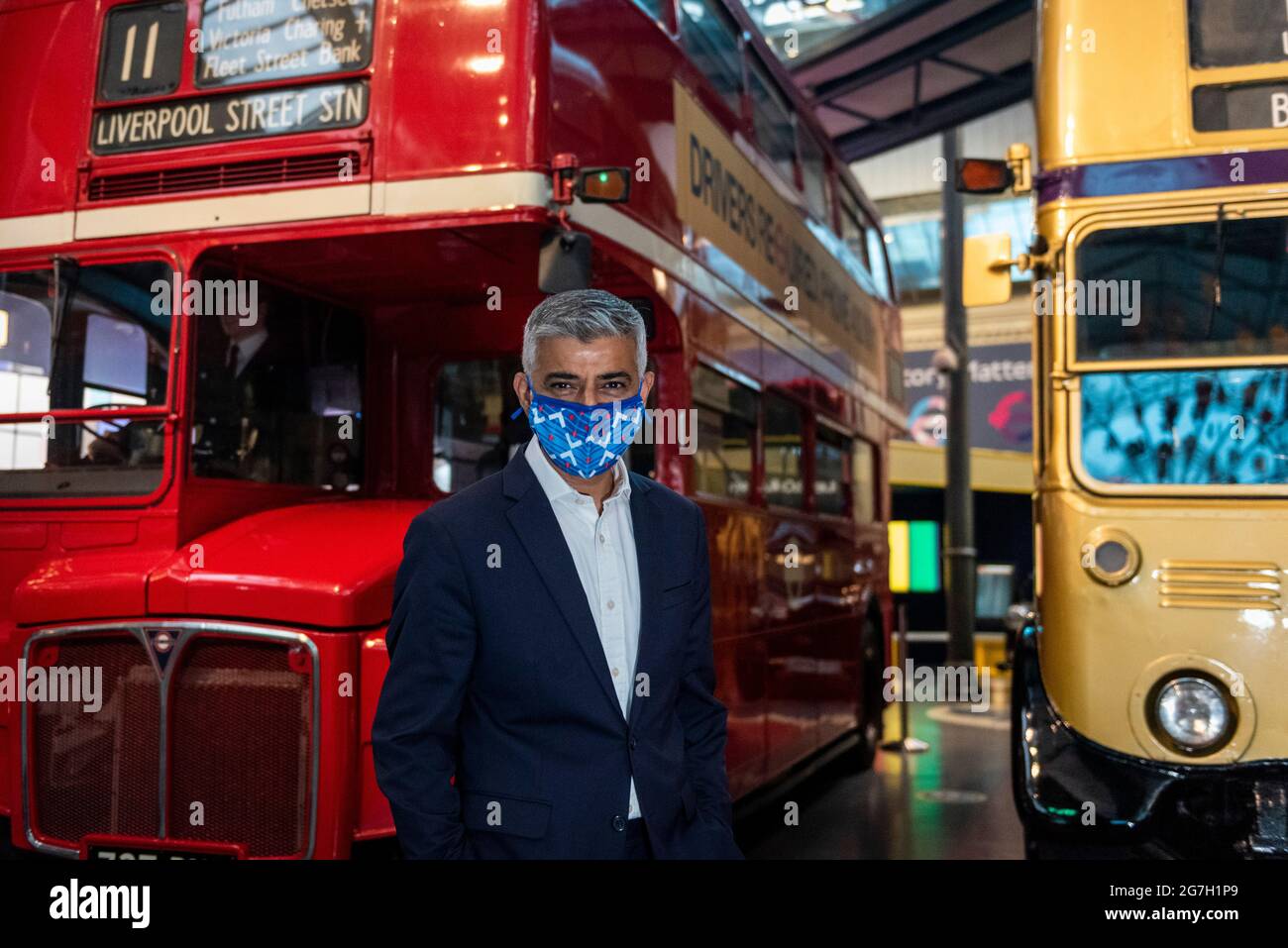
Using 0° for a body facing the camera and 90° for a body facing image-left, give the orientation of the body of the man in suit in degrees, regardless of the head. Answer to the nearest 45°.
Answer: approximately 315°

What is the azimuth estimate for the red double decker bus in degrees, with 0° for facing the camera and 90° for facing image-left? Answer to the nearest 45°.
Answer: approximately 45°

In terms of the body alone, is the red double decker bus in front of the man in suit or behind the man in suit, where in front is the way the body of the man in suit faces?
behind

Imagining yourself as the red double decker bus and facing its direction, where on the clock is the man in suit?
The man in suit is roughly at 10 o'clock from the red double decker bus.
